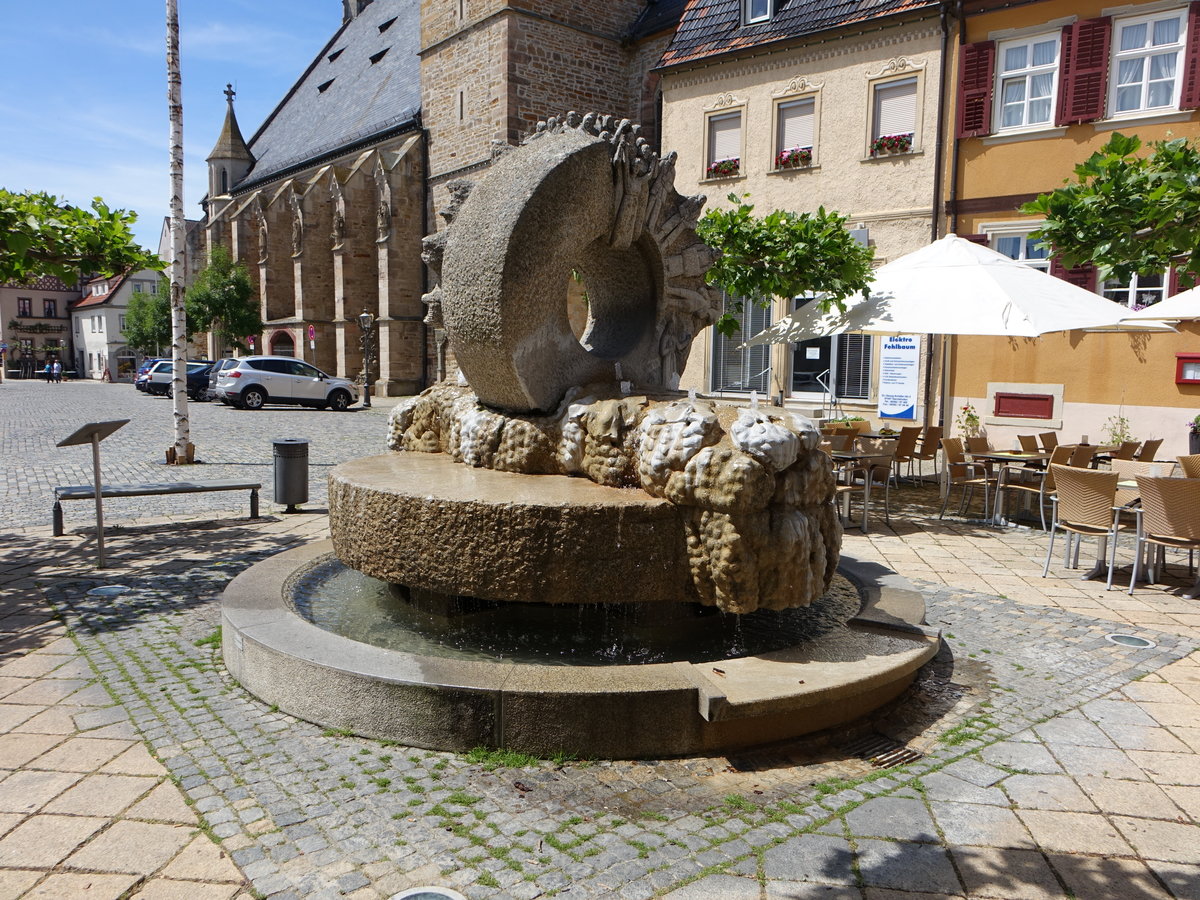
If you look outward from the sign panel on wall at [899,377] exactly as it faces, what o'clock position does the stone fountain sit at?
The stone fountain is roughly at 12 o'clock from the sign panel on wall.

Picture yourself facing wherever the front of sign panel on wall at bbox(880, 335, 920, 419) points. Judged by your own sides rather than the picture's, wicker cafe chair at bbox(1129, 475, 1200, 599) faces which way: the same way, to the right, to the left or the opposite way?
the opposite way

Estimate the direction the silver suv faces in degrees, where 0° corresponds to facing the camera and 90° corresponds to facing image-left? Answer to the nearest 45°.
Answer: approximately 270°

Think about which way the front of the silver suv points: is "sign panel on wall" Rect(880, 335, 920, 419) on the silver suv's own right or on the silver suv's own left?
on the silver suv's own right

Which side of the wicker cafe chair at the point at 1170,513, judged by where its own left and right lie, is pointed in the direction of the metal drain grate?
back

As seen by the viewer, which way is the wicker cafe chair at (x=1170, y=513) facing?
away from the camera
